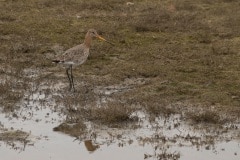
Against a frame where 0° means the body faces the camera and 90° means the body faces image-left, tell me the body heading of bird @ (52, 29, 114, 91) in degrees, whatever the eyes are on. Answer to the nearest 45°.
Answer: approximately 270°
